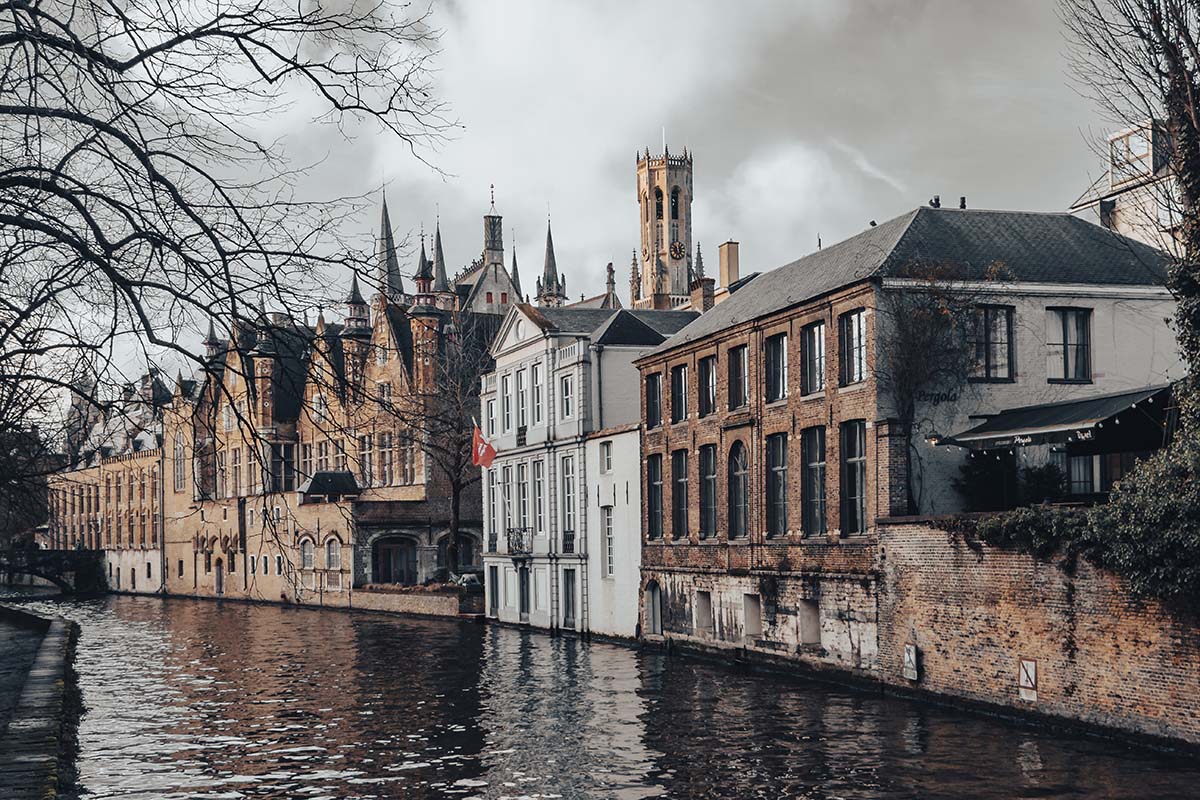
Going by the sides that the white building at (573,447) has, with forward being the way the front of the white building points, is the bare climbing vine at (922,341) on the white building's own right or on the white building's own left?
on the white building's own left

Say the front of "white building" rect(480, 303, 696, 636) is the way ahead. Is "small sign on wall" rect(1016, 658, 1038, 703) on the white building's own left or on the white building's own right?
on the white building's own left

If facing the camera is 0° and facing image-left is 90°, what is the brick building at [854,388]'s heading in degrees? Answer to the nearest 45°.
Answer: approximately 45°

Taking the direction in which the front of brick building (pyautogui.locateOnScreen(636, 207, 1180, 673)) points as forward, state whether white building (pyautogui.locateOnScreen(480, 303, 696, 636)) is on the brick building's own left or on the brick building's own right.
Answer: on the brick building's own right

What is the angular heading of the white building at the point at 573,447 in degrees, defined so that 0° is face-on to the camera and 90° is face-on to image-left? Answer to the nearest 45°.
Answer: approximately 45°

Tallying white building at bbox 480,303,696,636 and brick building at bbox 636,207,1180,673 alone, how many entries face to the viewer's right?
0
